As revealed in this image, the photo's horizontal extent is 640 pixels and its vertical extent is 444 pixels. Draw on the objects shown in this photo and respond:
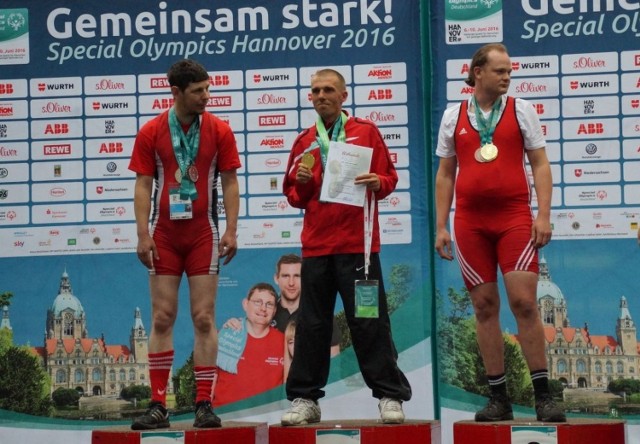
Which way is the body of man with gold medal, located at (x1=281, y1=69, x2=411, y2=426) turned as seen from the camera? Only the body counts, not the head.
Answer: toward the camera

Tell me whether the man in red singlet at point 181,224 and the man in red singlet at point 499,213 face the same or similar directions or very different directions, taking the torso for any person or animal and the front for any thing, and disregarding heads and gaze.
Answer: same or similar directions

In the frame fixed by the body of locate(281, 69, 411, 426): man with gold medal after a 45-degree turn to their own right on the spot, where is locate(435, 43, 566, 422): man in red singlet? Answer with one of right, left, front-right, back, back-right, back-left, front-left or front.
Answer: back-left

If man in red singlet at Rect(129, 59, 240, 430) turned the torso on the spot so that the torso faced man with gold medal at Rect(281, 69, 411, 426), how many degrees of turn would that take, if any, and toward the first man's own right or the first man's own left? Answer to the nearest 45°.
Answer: approximately 90° to the first man's own left

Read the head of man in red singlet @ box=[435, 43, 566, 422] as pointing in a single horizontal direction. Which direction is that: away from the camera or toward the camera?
toward the camera

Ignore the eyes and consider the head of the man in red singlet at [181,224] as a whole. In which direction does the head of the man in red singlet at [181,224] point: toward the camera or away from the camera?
toward the camera

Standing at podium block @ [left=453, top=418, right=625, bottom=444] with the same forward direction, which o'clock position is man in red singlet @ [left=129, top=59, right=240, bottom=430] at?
The man in red singlet is roughly at 3 o'clock from the podium block.

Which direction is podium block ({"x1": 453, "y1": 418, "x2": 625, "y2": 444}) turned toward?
toward the camera

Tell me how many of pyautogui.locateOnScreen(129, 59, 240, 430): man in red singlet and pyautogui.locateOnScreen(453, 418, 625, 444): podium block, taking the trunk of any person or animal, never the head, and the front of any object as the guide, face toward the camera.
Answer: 2

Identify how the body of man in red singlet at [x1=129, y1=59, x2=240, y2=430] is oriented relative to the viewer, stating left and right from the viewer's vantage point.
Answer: facing the viewer
